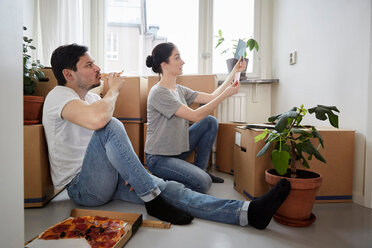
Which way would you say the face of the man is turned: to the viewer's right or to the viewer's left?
to the viewer's right

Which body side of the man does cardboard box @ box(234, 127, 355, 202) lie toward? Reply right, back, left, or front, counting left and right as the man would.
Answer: front

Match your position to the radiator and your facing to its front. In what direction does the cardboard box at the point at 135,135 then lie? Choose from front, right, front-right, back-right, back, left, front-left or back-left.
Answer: front-right

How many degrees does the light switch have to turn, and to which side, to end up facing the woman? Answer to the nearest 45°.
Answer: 0° — it already faces them

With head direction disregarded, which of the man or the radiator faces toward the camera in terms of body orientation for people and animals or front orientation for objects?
the radiator

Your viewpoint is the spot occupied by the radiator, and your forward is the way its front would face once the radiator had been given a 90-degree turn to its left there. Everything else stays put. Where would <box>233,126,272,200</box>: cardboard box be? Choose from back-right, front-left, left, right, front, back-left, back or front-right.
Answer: right

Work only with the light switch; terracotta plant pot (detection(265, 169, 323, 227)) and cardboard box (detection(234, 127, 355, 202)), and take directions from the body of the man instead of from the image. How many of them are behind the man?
0

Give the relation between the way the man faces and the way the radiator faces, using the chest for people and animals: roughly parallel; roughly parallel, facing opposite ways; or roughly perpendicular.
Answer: roughly perpendicular

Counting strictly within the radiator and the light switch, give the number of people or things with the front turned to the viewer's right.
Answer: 0

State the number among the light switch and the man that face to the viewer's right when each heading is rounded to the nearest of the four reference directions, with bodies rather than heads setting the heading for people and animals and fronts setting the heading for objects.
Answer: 1

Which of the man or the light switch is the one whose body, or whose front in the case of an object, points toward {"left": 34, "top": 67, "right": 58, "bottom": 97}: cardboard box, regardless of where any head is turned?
the light switch

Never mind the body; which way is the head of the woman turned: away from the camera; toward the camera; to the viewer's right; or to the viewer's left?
to the viewer's right

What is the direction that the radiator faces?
toward the camera

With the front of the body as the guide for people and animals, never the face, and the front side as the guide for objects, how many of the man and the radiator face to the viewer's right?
1
